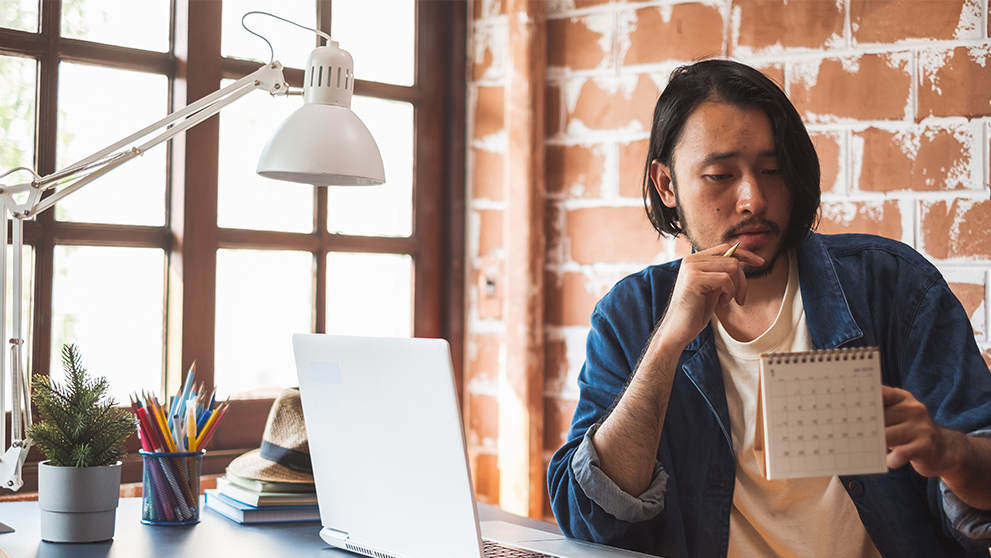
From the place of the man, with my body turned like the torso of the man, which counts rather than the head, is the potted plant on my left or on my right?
on my right

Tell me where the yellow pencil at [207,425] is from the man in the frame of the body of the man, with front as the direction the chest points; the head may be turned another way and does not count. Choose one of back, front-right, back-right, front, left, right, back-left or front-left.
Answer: right

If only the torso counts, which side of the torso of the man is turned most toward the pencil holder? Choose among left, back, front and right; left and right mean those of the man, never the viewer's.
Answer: right

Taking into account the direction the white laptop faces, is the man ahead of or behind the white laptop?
ahead

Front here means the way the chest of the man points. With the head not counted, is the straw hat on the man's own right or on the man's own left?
on the man's own right

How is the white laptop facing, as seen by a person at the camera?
facing away from the viewer and to the right of the viewer

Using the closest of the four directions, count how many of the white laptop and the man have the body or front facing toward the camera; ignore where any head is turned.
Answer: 1

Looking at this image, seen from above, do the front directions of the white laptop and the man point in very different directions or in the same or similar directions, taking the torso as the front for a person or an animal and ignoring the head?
very different directions
